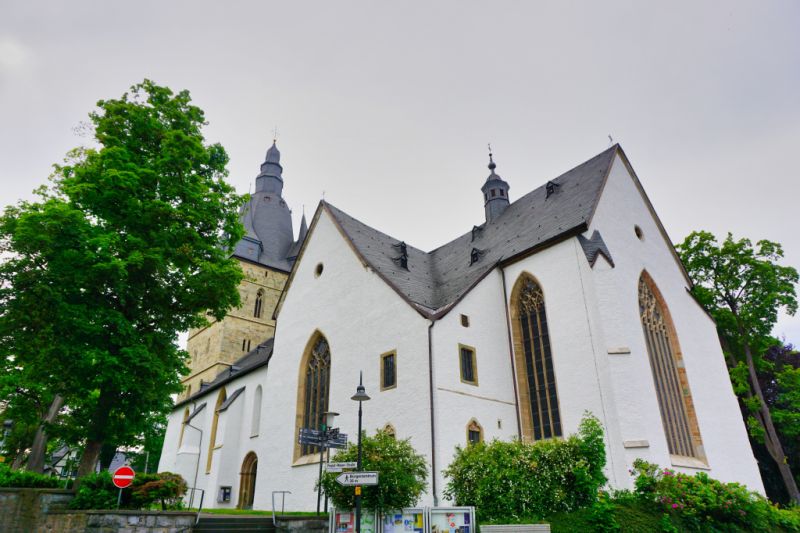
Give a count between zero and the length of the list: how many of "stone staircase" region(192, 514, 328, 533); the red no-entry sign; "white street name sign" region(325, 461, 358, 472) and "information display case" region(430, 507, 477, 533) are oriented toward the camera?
4

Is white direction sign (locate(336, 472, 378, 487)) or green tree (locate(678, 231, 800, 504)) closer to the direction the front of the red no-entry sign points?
the white direction sign

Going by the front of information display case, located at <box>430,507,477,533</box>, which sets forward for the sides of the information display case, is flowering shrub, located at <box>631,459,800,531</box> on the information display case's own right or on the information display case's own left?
on the information display case's own left

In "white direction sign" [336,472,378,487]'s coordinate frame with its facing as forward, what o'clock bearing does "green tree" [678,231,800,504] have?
The green tree is roughly at 8 o'clock from the white direction sign.

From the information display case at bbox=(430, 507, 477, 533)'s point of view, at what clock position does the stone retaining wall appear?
The stone retaining wall is roughly at 3 o'clock from the information display case.

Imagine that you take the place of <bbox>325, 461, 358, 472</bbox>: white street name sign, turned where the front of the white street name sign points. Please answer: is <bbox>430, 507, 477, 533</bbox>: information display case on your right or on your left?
on your left

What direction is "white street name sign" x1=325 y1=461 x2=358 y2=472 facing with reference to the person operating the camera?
facing the viewer

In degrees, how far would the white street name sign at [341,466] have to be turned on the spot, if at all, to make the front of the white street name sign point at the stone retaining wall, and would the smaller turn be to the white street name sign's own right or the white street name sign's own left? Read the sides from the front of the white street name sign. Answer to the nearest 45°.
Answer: approximately 90° to the white street name sign's own right

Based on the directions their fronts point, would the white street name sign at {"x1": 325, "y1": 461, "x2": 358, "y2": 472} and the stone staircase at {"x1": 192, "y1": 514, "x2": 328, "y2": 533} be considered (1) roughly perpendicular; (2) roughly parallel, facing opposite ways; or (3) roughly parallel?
roughly parallel

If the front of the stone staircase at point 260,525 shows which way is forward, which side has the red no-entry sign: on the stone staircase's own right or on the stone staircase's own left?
on the stone staircase's own right

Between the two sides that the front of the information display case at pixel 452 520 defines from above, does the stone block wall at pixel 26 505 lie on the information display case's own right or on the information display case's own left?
on the information display case's own right

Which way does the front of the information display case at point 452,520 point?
toward the camera

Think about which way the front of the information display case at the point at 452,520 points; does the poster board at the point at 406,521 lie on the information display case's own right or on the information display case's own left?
on the information display case's own right

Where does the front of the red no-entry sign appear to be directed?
toward the camera
